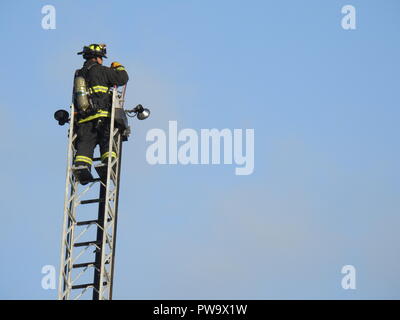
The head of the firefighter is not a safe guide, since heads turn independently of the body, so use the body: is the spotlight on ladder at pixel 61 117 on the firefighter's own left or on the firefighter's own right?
on the firefighter's own left

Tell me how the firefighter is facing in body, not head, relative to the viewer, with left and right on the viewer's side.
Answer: facing away from the viewer and to the right of the viewer
